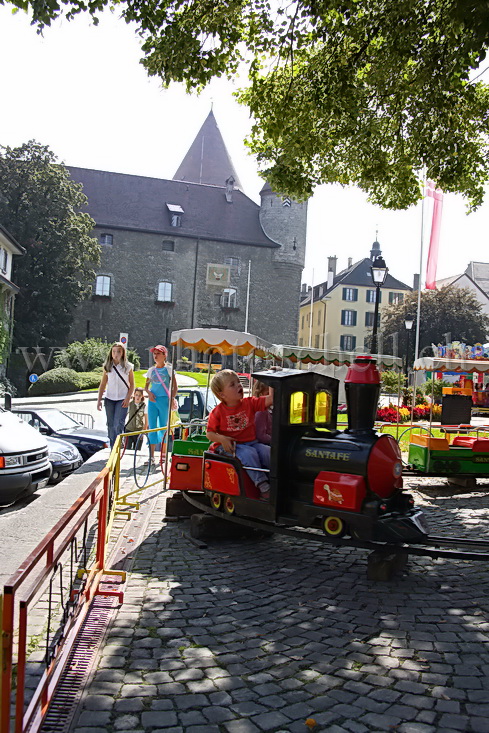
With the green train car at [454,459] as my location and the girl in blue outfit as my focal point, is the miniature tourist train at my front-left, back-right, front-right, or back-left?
front-left

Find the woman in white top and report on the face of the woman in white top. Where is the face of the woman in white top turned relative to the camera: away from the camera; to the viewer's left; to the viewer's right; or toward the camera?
toward the camera

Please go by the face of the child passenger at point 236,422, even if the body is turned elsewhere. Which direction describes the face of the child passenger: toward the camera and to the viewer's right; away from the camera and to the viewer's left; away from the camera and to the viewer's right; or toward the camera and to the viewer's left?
toward the camera and to the viewer's right

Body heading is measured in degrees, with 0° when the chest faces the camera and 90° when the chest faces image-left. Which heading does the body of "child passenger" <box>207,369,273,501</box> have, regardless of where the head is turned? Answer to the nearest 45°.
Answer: approximately 315°

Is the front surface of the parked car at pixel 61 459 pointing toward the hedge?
no

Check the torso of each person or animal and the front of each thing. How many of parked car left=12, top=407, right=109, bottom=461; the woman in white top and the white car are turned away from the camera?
0

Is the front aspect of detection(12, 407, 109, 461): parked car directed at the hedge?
no

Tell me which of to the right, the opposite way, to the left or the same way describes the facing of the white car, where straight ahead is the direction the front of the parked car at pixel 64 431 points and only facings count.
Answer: the same way

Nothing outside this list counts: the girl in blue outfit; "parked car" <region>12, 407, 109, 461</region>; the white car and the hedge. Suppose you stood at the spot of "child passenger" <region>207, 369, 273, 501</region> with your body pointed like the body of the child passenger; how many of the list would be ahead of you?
0

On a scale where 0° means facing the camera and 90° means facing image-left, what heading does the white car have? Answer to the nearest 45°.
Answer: approximately 315°

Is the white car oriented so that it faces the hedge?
no

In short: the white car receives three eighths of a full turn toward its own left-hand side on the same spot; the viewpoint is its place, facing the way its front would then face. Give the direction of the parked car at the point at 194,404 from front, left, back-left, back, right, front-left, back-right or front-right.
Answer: front-right

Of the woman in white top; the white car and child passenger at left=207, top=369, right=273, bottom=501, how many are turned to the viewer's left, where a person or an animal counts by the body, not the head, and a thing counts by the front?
0

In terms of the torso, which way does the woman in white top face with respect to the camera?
toward the camera

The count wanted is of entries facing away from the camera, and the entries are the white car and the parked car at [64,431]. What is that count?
0
